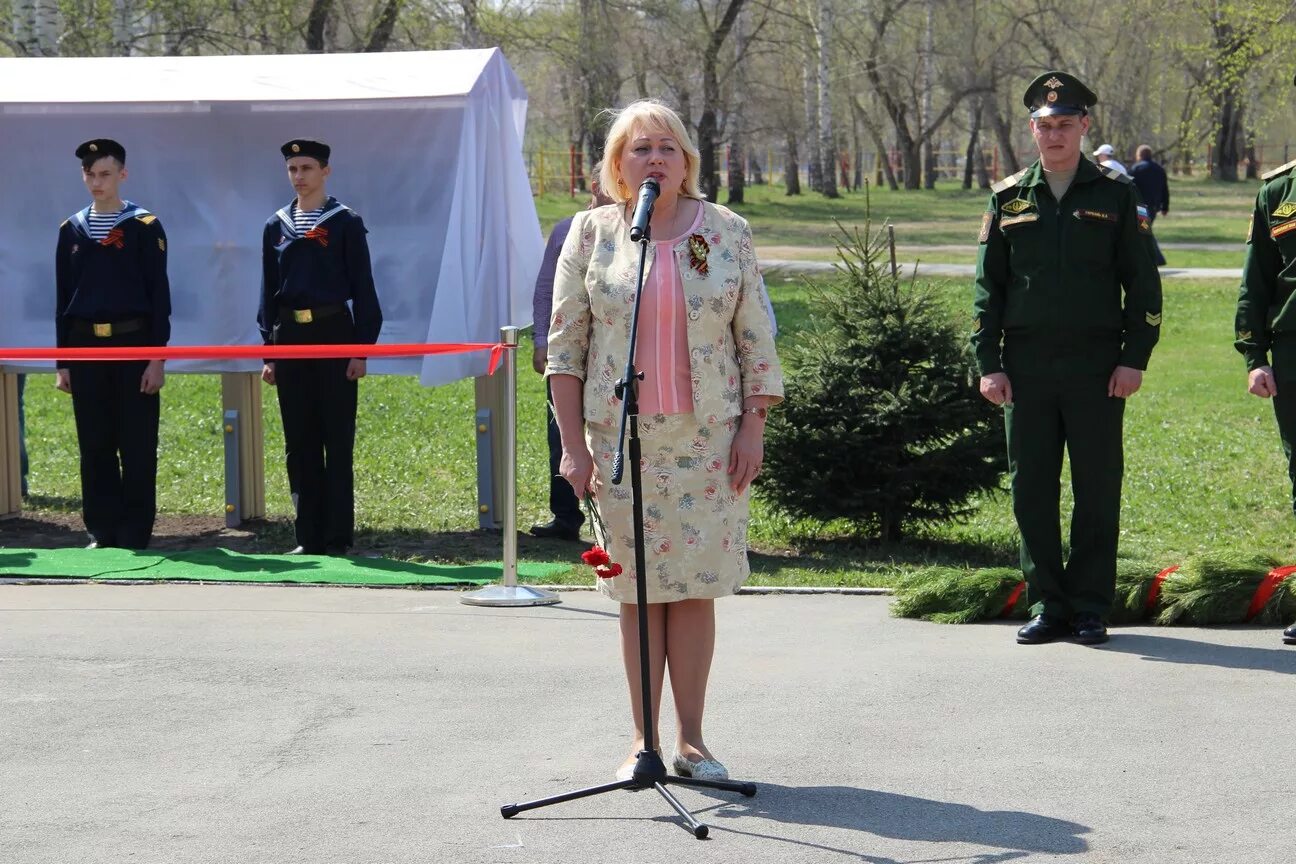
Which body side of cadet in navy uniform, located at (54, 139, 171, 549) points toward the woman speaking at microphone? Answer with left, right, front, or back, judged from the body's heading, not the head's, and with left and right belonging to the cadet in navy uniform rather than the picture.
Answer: front

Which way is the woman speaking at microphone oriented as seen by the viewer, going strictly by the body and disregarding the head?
toward the camera

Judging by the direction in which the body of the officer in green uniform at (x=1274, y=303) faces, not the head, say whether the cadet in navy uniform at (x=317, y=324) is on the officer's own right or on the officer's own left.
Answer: on the officer's own right

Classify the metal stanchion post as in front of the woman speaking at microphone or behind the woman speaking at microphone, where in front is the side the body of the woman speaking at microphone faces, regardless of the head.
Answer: behind

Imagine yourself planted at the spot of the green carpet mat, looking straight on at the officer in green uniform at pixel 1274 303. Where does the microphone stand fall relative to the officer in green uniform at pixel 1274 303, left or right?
right

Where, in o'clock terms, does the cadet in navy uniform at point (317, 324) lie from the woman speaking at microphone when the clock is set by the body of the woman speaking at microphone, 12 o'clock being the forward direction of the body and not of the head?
The cadet in navy uniform is roughly at 5 o'clock from the woman speaking at microphone.

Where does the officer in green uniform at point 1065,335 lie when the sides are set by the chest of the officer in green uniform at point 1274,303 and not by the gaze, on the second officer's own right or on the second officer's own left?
on the second officer's own right

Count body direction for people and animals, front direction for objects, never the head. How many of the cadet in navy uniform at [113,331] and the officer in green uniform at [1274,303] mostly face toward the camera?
2

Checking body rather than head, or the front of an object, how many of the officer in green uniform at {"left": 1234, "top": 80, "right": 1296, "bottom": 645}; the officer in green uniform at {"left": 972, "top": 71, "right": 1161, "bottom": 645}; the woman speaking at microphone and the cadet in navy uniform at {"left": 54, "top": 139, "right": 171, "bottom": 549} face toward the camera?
4

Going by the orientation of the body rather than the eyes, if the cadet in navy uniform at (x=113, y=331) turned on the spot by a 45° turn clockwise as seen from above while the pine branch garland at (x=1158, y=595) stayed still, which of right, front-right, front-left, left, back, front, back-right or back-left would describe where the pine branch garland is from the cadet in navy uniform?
left

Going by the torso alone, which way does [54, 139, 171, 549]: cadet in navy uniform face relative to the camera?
toward the camera

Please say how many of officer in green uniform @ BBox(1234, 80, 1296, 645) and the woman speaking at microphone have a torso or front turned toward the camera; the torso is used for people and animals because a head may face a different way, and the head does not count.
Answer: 2

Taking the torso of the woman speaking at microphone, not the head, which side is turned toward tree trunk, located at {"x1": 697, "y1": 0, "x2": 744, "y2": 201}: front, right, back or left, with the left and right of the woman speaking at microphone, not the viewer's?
back

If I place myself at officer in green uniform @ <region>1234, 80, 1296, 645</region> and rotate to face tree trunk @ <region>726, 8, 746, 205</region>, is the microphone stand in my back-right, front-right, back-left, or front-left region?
back-left
